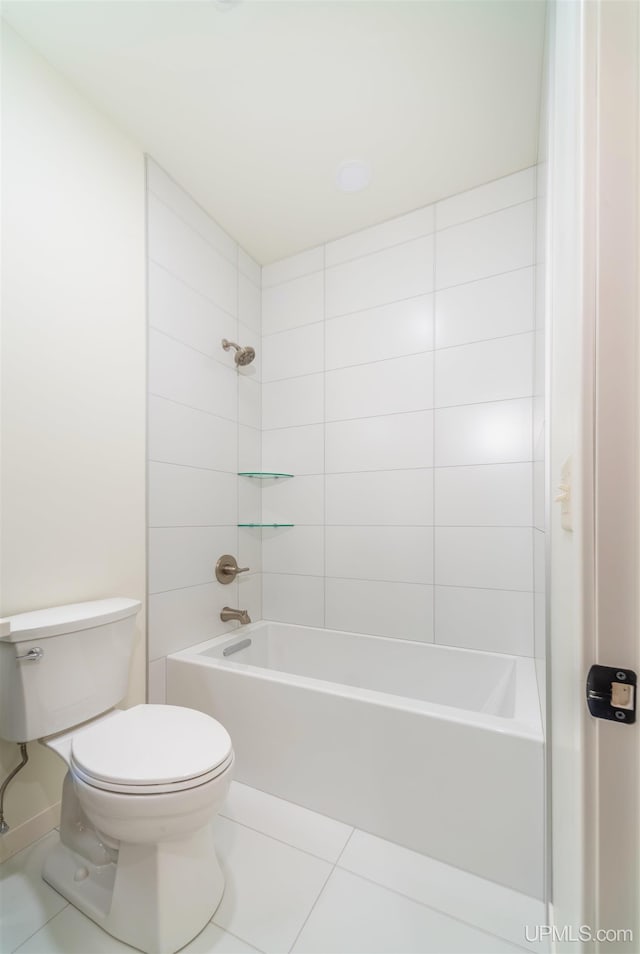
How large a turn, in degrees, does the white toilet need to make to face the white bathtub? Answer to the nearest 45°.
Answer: approximately 45° to its left

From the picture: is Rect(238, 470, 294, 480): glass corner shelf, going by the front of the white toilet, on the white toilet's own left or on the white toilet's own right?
on the white toilet's own left

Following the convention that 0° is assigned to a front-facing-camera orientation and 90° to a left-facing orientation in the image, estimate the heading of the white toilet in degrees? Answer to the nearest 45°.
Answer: approximately 315°

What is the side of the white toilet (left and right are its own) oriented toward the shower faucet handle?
left
